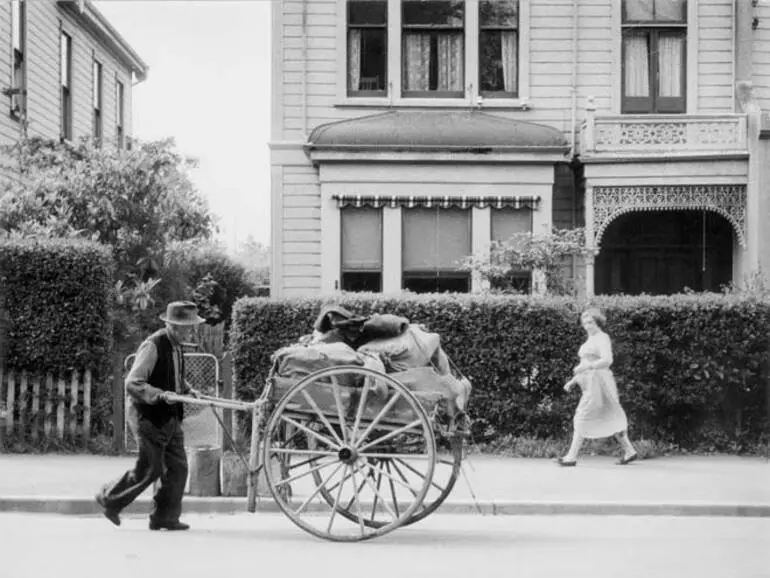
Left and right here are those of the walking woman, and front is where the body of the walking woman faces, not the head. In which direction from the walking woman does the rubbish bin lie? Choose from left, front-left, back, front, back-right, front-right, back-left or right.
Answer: front-left

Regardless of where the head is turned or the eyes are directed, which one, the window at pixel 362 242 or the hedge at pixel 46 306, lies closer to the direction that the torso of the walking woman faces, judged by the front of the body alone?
the hedge

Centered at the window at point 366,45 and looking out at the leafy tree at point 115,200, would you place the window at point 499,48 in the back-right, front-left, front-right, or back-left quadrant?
back-left

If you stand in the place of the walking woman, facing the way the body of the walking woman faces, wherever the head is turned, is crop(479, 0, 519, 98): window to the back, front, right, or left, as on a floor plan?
right

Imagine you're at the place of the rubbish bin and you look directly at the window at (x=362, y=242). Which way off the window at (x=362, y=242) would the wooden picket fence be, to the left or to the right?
left

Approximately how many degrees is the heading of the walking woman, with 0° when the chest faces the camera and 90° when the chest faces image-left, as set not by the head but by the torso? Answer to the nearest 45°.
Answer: approximately 90°

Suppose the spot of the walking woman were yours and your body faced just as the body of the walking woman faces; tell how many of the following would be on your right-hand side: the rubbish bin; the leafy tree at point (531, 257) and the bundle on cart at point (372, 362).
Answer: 1

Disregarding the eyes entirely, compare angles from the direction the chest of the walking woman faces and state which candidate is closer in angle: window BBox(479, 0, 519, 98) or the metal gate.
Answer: the metal gate

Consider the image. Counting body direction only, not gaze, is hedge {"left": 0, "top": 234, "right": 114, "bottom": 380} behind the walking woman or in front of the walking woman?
in front

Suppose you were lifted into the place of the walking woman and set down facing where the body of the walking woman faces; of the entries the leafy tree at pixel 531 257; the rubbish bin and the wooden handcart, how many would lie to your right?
1

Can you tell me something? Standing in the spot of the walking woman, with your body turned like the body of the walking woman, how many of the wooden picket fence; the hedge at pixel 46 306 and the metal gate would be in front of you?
3
